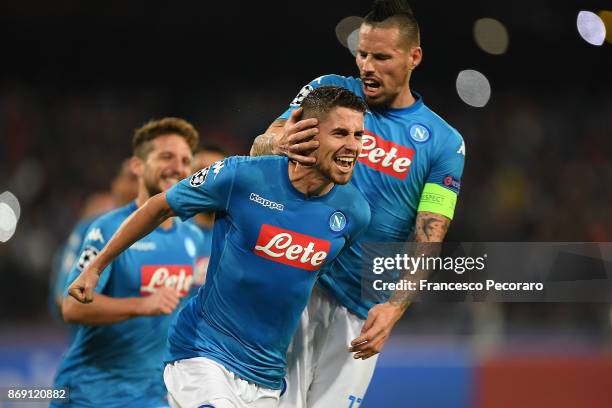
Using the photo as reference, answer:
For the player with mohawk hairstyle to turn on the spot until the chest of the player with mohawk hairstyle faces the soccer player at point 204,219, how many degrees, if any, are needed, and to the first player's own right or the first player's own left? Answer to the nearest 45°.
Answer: approximately 90° to the first player's own right

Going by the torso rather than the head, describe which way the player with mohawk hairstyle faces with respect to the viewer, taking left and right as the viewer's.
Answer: facing the viewer and to the left of the viewer

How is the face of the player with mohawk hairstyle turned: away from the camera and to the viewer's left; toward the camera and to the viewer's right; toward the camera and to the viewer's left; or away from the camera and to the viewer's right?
toward the camera and to the viewer's left

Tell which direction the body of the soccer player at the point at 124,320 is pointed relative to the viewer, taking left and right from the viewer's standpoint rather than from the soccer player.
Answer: facing the viewer and to the right of the viewer

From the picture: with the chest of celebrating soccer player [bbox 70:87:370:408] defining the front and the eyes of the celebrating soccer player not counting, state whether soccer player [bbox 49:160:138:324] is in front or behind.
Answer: behind

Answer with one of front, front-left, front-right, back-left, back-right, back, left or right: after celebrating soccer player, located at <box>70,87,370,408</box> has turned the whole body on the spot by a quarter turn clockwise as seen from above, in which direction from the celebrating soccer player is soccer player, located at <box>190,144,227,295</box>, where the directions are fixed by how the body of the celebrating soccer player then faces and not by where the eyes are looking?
back-right

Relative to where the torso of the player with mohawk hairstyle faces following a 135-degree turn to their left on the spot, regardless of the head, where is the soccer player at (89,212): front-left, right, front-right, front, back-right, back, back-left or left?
back-left

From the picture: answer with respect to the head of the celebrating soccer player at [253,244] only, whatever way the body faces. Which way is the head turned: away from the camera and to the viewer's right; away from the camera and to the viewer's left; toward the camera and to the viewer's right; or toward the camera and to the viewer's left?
toward the camera and to the viewer's right

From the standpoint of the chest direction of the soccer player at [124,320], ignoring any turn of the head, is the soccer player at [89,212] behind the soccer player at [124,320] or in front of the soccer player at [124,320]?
behind

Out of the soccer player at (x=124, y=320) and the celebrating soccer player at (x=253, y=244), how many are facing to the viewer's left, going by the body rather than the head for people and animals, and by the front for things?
0
